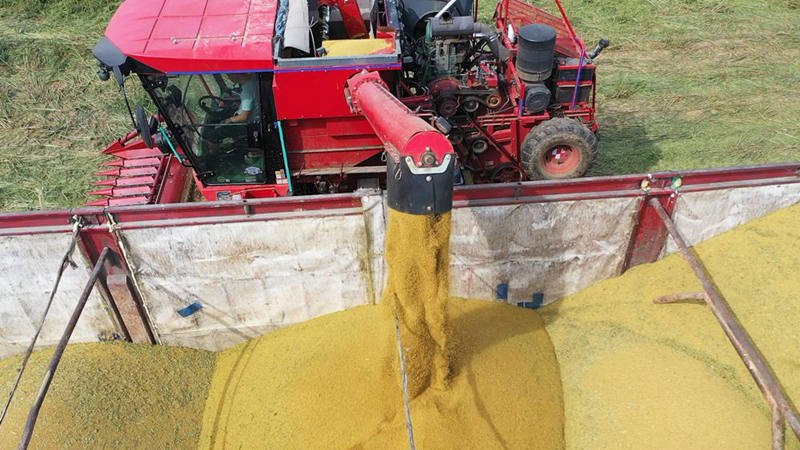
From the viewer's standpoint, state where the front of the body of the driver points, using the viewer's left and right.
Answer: facing to the left of the viewer

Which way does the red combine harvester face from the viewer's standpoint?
to the viewer's left

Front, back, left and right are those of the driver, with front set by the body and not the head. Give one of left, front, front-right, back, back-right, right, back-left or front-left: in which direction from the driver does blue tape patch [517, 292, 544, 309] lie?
back-left

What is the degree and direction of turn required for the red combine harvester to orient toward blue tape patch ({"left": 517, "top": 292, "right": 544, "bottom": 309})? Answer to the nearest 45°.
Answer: approximately 135° to its left
